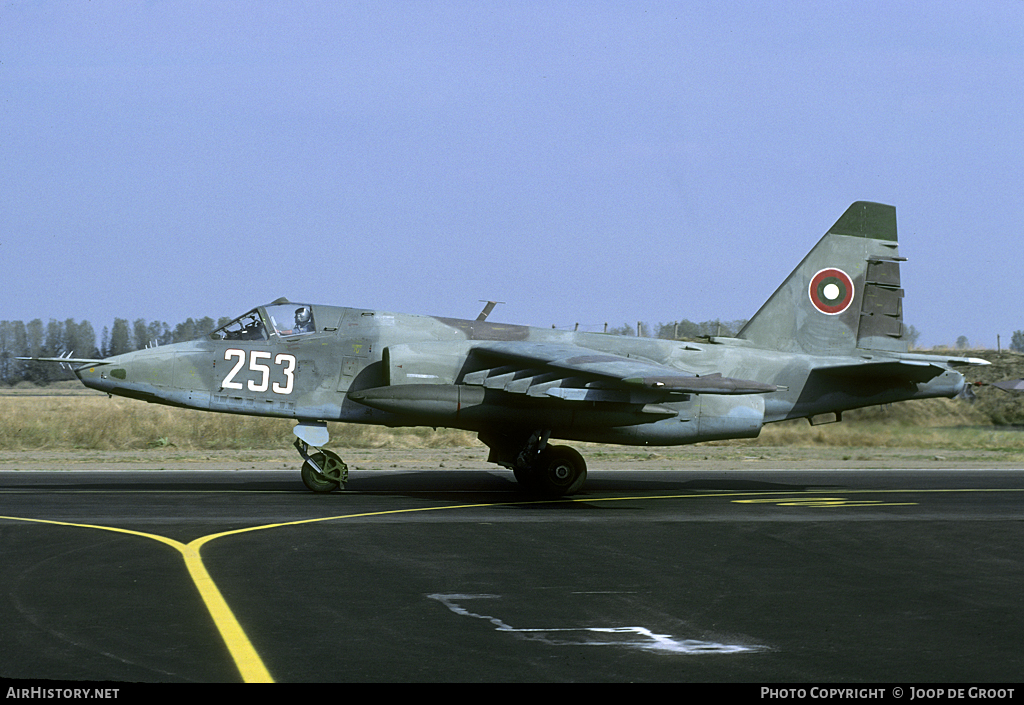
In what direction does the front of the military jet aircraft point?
to the viewer's left
